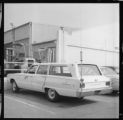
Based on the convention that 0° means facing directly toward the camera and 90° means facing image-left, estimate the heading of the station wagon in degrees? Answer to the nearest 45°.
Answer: approximately 135°

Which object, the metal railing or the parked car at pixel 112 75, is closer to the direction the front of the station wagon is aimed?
the metal railing

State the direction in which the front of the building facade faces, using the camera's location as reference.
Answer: facing the viewer and to the left of the viewer

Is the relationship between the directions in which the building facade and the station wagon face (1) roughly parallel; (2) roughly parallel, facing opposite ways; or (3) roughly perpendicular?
roughly perpendicular

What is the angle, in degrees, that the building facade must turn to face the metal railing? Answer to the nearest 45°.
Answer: approximately 45° to its right

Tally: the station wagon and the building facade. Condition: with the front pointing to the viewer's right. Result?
0
